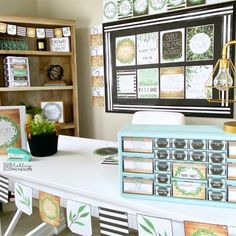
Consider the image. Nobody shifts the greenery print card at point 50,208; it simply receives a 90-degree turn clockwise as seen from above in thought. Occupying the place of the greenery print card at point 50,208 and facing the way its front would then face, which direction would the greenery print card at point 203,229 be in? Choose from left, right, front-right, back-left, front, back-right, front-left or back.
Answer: back

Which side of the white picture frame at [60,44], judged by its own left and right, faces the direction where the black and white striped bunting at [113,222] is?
front

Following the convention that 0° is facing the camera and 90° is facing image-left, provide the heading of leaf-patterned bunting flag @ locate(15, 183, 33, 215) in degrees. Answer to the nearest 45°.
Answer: approximately 45°

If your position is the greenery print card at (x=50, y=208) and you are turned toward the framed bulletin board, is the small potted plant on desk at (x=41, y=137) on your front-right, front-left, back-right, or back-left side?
front-left

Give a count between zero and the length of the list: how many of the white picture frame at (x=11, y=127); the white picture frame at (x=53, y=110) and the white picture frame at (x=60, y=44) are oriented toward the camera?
3

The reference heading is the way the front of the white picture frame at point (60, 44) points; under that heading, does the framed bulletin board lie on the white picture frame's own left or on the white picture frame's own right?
on the white picture frame's own left

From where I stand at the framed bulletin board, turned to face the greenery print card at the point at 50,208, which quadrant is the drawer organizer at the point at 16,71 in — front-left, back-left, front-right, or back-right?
front-right

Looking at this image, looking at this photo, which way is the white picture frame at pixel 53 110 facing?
toward the camera

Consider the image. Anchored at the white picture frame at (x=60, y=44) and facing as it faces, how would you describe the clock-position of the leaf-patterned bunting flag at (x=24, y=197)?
The leaf-patterned bunting flag is roughly at 12 o'clock from the white picture frame.

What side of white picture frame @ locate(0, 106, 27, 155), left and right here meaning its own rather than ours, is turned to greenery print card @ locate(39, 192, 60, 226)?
front

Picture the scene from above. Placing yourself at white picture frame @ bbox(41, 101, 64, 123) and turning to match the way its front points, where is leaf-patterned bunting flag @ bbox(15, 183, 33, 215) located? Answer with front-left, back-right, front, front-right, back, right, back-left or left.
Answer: front

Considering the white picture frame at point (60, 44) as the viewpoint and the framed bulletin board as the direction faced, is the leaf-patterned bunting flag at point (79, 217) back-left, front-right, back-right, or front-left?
front-right

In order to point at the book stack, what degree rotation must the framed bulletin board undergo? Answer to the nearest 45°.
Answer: approximately 45° to its right

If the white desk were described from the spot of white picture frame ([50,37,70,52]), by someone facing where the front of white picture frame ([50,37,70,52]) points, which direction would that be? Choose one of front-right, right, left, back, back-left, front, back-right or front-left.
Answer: front
